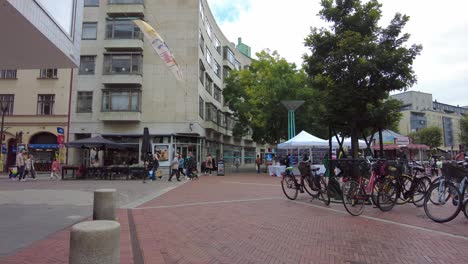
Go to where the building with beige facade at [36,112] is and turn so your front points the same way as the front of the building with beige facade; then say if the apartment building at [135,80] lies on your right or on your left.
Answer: on your left

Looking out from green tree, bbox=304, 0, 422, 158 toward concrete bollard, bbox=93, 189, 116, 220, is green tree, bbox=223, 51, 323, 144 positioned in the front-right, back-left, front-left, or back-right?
back-right

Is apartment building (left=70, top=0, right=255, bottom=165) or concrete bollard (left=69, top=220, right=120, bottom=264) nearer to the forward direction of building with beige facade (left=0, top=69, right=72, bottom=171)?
the concrete bollard

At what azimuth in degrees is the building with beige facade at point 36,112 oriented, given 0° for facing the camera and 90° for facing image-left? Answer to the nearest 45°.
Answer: approximately 0°

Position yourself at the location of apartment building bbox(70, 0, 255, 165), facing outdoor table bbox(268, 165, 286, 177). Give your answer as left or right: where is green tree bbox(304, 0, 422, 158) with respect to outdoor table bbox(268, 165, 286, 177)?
right

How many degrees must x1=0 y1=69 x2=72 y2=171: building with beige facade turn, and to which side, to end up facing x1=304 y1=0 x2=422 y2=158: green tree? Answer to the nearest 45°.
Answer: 0° — it already faces it

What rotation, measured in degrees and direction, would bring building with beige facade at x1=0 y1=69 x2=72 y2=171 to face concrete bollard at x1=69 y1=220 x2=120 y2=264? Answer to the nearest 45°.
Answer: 0° — it already faces it
